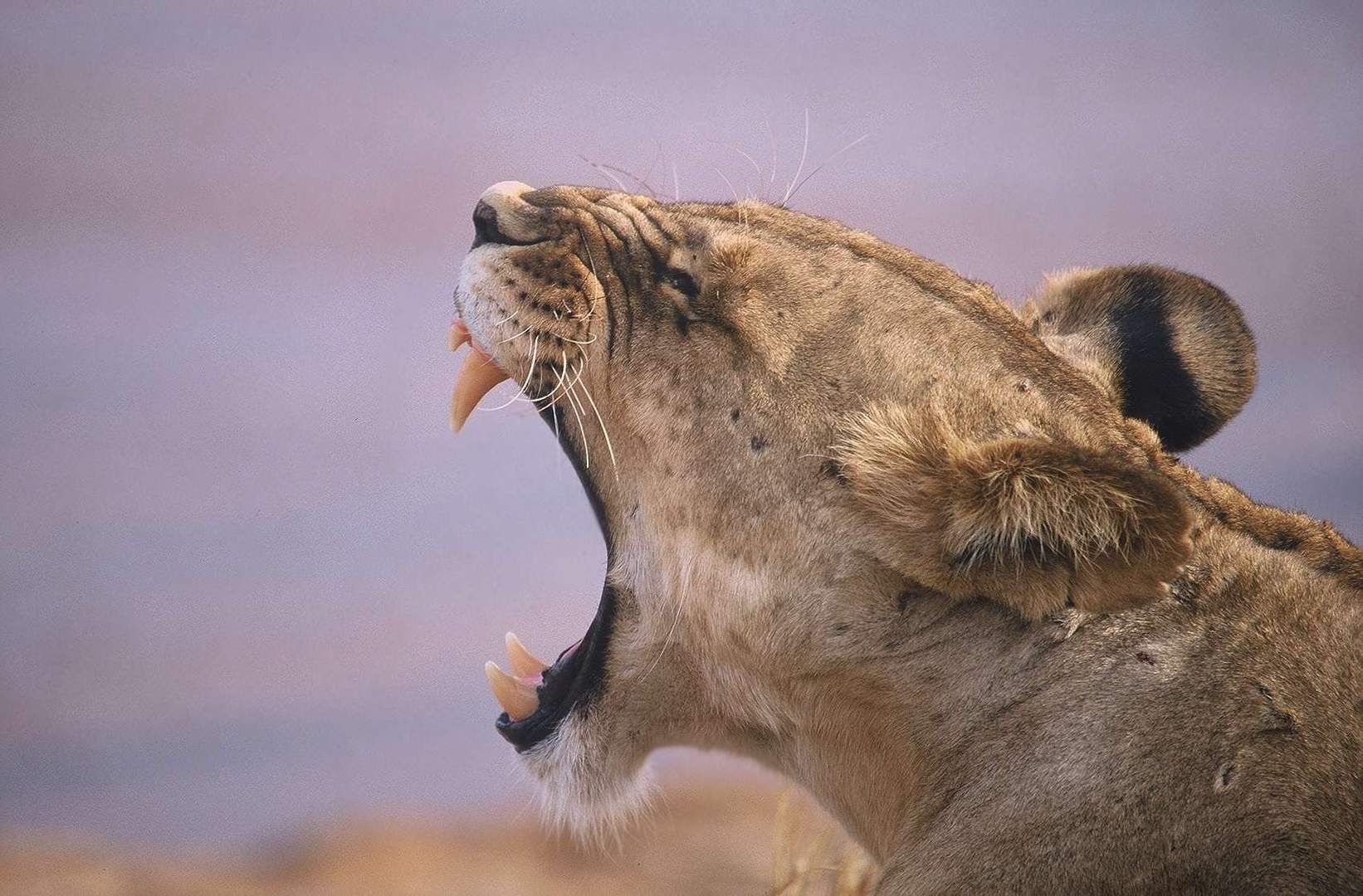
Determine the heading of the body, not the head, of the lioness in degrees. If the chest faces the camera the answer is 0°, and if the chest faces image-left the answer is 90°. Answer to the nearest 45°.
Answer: approximately 90°
